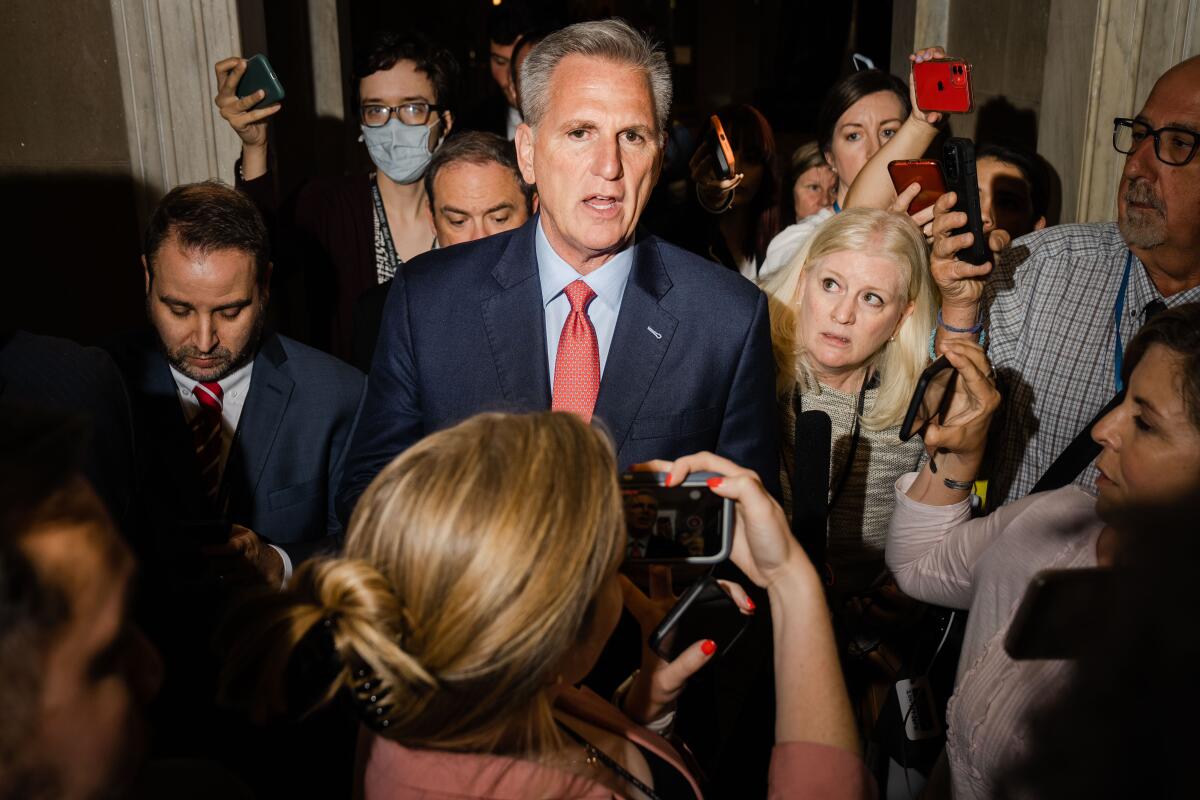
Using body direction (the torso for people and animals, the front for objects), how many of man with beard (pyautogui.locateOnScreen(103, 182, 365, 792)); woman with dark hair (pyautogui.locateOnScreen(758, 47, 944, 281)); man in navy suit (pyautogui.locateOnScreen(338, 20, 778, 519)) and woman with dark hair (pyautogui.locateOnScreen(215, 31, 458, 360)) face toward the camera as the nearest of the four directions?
4

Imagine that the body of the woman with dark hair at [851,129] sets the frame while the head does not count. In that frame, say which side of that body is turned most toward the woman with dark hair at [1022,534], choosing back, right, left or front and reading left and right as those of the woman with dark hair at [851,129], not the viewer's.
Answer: front

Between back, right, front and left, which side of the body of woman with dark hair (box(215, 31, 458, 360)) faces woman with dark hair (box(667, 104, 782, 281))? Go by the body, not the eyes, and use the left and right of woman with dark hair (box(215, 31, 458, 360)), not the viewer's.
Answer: left

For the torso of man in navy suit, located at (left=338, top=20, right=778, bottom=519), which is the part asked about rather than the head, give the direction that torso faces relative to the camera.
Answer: toward the camera

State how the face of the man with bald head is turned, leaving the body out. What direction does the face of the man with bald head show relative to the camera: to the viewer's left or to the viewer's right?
to the viewer's left

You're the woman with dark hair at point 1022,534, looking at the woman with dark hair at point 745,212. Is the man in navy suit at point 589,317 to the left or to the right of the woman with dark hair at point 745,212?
left

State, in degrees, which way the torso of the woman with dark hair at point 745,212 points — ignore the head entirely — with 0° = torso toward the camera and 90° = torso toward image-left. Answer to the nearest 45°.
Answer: approximately 45°

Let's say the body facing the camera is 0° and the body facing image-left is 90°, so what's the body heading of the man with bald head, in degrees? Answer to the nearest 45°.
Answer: approximately 45°

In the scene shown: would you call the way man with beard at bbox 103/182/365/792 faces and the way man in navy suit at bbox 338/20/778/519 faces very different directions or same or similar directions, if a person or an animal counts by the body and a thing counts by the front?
same or similar directions

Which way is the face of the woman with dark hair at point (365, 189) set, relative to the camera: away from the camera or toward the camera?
toward the camera

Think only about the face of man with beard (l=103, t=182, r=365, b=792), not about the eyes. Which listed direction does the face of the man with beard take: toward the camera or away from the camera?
toward the camera

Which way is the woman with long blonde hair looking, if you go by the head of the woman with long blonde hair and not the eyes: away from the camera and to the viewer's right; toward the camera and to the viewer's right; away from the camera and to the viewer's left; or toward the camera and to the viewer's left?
toward the camera and to the viewer's left

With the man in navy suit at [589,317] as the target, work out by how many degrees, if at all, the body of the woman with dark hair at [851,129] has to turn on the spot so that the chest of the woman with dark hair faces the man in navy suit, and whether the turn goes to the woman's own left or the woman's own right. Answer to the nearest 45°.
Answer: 0° — they already face them

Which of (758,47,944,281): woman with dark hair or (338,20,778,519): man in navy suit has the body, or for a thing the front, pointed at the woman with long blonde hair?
the woman with dark hair

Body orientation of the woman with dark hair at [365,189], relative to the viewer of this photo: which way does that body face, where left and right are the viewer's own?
facing the viewer

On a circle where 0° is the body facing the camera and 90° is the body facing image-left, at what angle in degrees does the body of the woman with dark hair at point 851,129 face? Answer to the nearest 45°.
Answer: approximately 0°
